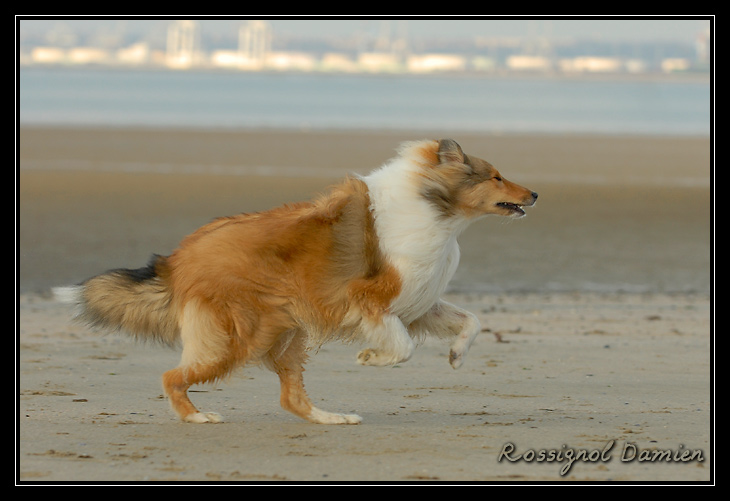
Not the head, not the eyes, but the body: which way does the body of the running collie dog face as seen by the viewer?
to the viewer's right
